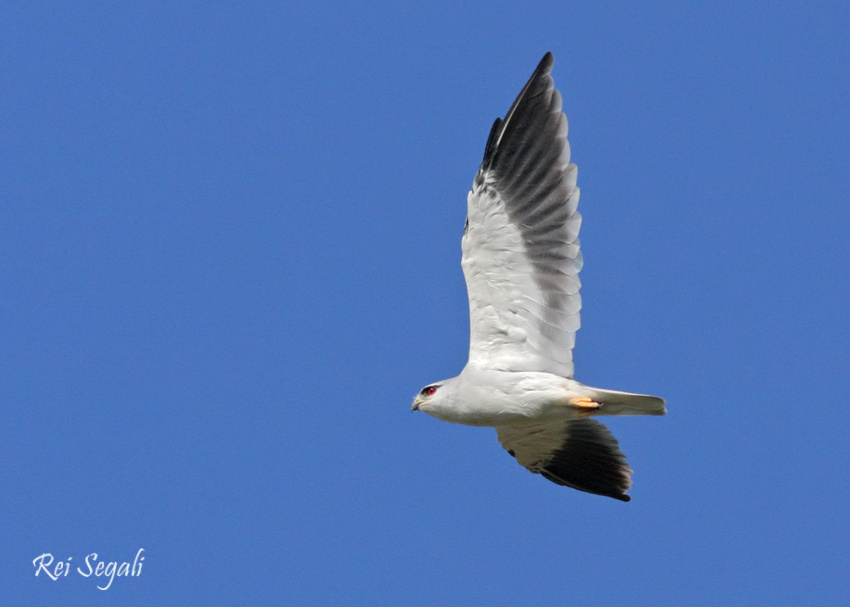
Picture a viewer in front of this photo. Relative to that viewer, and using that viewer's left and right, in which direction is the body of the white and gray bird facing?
facing to the left of the viewer
